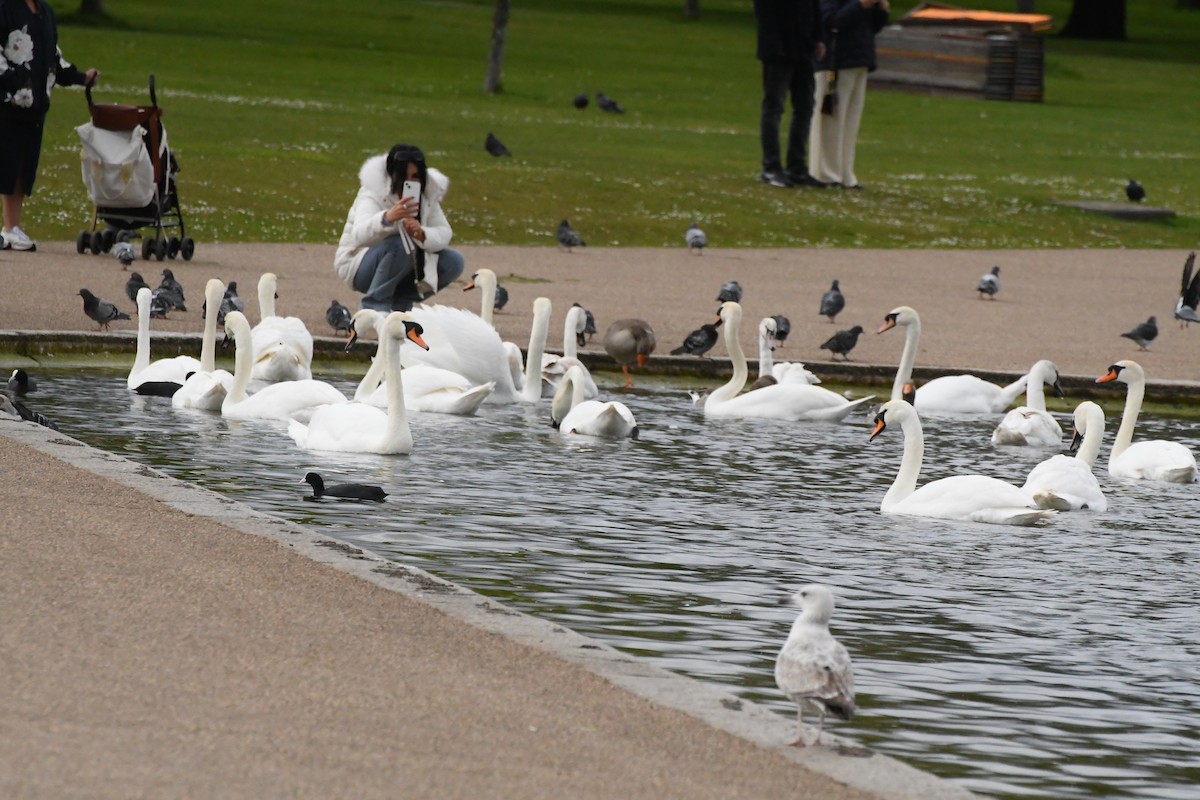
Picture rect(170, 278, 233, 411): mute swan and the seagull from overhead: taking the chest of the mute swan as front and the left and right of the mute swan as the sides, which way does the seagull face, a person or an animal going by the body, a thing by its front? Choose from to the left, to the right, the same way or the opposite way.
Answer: the opposite way

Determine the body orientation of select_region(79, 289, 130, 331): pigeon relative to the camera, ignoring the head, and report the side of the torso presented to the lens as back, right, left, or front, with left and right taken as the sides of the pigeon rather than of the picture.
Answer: left

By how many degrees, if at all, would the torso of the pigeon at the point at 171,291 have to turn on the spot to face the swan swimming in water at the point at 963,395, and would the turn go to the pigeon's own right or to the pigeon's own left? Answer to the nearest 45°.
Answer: approximately 180°

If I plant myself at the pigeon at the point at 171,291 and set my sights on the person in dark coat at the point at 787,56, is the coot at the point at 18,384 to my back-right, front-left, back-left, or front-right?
back-right

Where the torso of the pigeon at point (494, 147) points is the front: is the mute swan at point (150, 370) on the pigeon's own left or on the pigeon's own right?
on the pigeon's own left

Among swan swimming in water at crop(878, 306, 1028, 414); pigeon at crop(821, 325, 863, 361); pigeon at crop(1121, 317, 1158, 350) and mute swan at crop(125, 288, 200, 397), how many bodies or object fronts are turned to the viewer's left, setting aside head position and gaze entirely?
2

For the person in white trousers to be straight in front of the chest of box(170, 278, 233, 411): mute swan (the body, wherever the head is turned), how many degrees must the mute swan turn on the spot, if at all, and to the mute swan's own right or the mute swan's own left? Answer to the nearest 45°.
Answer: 0° — it already faces them

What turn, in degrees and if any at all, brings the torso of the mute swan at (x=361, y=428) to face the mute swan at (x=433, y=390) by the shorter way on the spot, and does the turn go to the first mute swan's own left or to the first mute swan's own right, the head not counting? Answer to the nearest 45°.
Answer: approximately 90° to the first mute swan's own left

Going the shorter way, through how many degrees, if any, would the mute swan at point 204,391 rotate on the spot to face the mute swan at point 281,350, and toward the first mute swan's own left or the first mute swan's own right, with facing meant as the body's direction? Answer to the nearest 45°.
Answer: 0° — it already faces it

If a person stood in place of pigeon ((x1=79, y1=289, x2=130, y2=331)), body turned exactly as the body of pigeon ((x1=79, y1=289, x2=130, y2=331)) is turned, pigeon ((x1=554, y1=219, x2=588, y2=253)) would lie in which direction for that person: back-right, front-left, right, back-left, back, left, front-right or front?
back-right

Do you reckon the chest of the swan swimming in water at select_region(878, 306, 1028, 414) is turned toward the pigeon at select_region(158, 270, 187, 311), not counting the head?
yes
